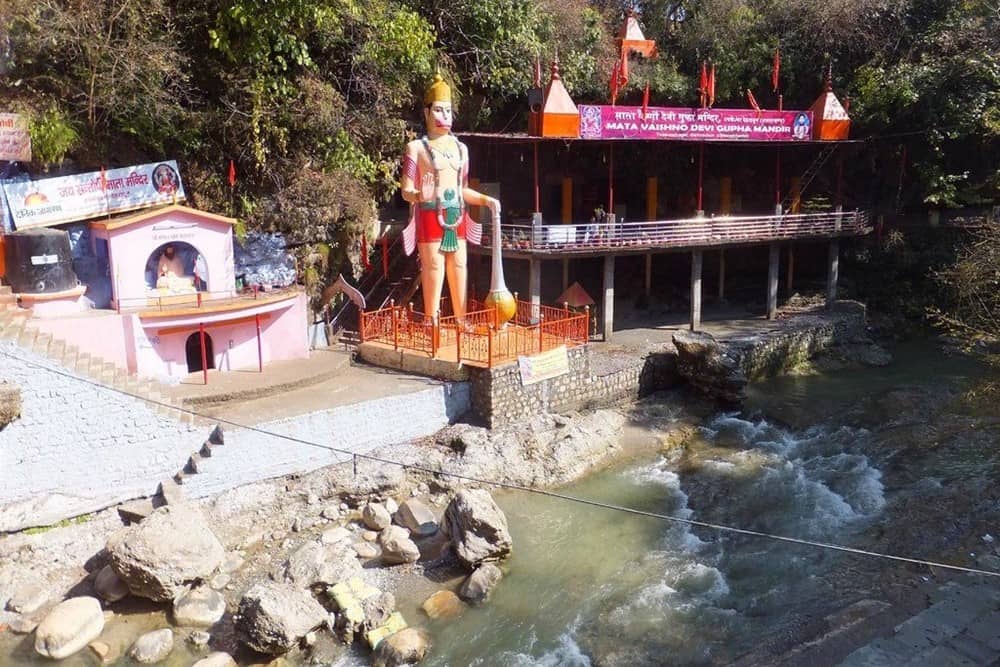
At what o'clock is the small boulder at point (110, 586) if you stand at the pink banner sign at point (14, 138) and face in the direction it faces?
The small boulder is roughly at 12 o'clock from the pink banner sign.

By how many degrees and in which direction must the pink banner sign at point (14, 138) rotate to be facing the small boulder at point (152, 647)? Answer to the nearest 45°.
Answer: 0° — it already faces it

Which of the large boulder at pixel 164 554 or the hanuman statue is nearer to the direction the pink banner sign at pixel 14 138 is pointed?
the large boulder

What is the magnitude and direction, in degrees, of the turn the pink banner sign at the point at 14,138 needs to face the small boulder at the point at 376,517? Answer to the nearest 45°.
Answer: approximately 45° to its left

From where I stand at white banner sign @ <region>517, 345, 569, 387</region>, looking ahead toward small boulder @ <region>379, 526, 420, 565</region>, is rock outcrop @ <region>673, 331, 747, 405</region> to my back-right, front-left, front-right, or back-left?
back-left

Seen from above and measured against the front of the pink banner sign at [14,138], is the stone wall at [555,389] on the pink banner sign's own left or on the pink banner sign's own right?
on the pink banner sign's own left

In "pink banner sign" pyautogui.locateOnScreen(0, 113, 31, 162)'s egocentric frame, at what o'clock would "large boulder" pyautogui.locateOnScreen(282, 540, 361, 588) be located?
The large boulder is roughly at 11 o'clock from the pink banner sign.

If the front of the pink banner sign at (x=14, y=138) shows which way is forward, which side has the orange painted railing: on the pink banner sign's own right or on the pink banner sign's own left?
on the pink banner sign's own left

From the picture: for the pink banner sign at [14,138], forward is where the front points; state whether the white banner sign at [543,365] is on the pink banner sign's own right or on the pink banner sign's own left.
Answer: on the pink banner sign's own left

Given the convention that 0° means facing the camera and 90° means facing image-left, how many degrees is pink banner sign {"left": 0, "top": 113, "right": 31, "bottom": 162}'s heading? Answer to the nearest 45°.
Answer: approximately 0°

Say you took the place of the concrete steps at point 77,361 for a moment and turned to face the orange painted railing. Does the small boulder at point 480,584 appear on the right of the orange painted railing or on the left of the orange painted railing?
right

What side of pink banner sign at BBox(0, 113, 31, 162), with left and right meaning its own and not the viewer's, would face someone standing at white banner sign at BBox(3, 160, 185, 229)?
left

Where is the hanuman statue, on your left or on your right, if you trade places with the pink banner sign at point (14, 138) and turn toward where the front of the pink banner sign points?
on your left
